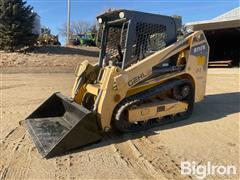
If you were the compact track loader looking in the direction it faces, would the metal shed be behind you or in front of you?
behind

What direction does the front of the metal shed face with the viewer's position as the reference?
facing the viewer

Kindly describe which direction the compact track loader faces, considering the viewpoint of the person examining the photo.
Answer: facing the viewer and to the left of the viewer

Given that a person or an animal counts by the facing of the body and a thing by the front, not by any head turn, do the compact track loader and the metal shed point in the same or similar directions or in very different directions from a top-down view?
same or similar directions

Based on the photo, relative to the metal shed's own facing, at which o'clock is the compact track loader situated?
The compact track loader is roughly at 12 o'clock from the metal shed.

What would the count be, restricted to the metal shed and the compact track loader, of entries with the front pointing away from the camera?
0
